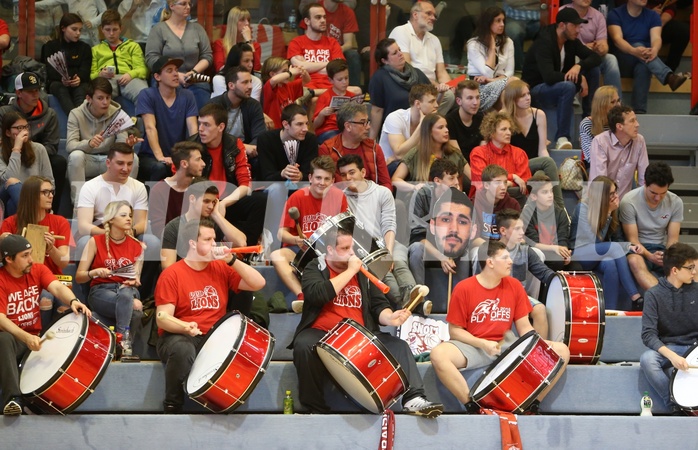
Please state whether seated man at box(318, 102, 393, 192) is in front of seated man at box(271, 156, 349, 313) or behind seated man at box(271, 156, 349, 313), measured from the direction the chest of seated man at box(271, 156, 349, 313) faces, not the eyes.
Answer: behind

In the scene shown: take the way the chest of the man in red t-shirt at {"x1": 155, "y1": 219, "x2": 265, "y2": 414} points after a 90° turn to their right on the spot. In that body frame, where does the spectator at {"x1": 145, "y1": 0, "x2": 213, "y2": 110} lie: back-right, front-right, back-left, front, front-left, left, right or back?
back-right

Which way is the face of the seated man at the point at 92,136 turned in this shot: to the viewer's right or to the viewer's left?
to the viewer's right

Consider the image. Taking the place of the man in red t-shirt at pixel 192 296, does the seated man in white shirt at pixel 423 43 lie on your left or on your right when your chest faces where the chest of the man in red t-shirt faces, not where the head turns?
on your left

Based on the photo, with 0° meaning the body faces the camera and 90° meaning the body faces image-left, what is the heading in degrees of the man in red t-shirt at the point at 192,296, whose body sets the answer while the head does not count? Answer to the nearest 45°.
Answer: approximately 315°

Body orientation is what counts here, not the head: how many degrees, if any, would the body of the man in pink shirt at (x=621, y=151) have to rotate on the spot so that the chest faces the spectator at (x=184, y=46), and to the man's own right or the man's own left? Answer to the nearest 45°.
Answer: approximately 135° to the man's own right

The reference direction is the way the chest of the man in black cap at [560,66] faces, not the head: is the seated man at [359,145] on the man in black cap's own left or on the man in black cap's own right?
on the man in black cap's own right

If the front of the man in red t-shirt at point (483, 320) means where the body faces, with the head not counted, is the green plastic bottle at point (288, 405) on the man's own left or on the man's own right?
on the man's own right

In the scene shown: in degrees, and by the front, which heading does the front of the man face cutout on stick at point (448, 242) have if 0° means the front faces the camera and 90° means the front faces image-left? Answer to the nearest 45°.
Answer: approximately 0°
